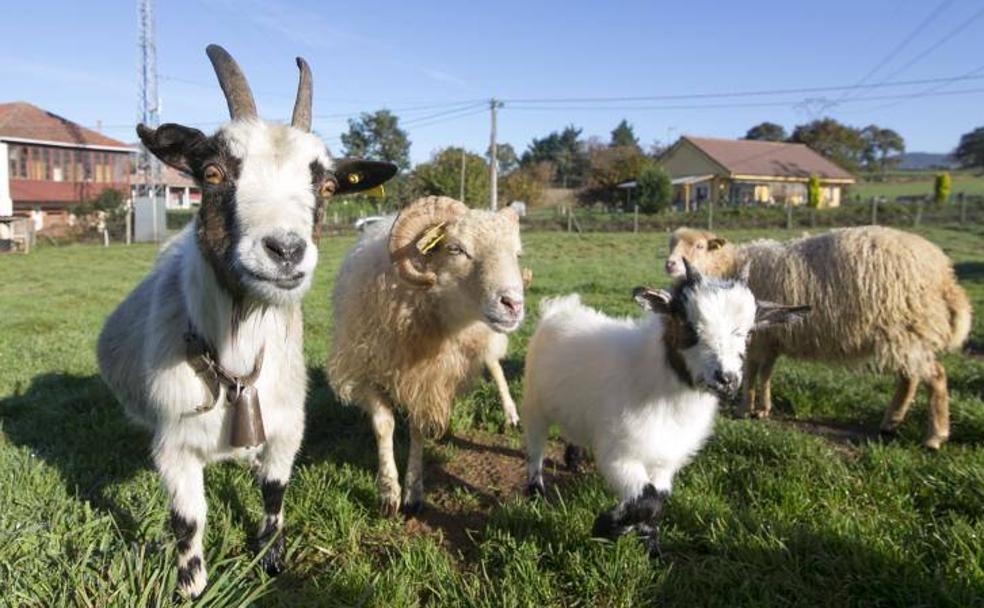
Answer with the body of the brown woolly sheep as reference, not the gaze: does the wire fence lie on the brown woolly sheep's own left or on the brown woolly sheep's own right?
on the brown woolly sheep's own right

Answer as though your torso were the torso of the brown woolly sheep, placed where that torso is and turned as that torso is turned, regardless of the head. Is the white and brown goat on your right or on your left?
on your left

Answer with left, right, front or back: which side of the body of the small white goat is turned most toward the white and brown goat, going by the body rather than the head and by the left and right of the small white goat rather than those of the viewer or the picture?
right

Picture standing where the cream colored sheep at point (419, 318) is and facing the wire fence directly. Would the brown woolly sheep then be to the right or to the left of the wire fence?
right

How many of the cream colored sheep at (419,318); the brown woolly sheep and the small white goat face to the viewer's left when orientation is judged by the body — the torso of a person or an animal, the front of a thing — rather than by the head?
1

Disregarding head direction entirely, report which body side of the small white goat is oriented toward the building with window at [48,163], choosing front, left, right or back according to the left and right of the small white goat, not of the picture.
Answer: back

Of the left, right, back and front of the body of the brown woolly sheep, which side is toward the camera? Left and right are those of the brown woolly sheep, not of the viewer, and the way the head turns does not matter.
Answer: left

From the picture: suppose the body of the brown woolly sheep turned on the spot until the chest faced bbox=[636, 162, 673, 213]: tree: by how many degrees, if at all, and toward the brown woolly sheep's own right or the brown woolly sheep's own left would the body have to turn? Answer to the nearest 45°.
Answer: approximately 90° to the brown woolly sheep's own right

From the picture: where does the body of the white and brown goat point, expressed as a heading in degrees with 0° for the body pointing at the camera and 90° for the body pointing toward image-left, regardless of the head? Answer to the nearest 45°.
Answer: approximately 315°

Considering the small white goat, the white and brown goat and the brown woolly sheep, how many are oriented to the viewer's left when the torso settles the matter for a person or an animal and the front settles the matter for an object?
1

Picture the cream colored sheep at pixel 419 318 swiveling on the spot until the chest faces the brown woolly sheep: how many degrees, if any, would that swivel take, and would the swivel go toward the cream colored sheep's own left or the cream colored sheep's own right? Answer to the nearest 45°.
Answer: approximately 45° to the cream colored sheep's own left

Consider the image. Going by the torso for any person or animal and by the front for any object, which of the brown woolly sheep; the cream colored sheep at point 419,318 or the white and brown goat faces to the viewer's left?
the brown woolly sheep

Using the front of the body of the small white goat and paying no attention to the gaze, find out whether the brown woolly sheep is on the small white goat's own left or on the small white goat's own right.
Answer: on the small white goat's own left
